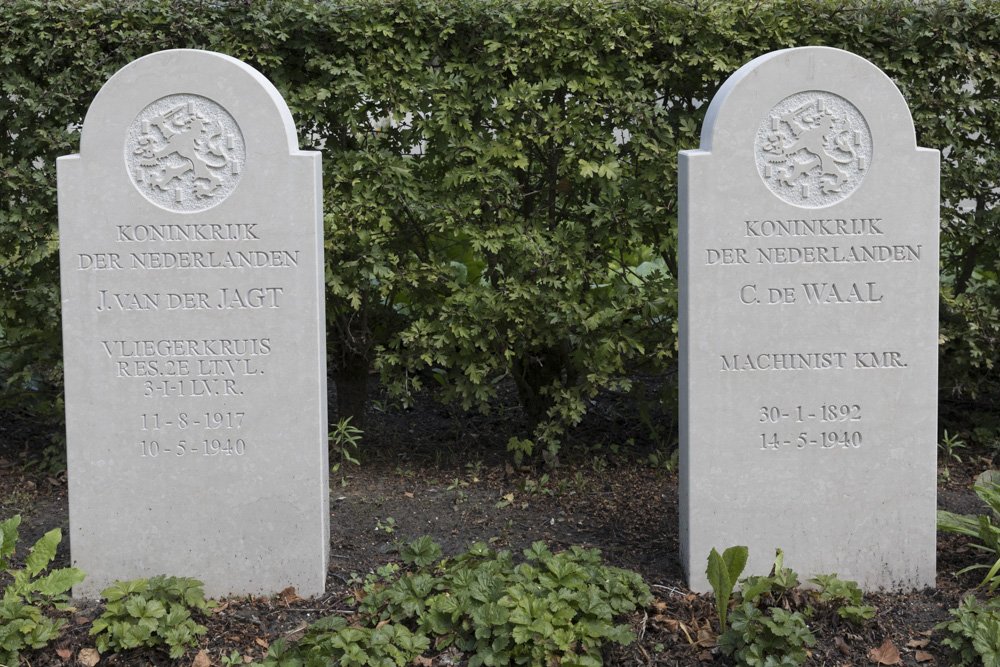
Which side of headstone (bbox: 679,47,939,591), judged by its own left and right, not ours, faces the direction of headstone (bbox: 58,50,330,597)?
right

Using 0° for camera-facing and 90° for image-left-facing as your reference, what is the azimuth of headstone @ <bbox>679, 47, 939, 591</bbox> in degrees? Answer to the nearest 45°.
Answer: approximately 0°

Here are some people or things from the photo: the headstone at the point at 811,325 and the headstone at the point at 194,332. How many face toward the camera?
2

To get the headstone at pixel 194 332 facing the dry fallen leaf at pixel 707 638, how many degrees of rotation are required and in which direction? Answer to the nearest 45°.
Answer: approximately 45° to its left

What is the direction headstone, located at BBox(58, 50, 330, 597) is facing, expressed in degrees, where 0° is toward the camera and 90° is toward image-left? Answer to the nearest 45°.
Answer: approximately 0°
